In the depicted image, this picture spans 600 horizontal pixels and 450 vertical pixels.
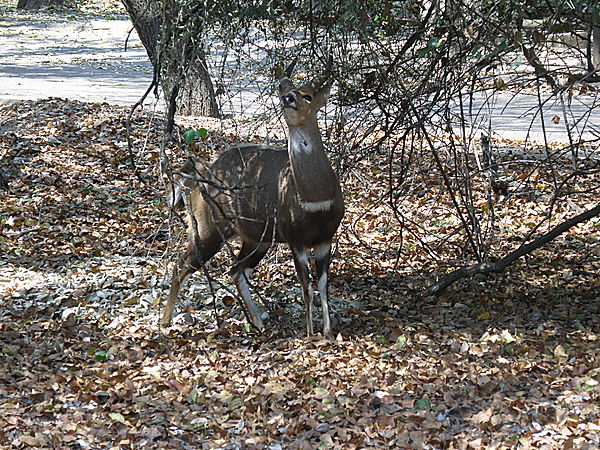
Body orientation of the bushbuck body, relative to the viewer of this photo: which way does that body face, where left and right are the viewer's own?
facing the viewer and to the right of the viewer

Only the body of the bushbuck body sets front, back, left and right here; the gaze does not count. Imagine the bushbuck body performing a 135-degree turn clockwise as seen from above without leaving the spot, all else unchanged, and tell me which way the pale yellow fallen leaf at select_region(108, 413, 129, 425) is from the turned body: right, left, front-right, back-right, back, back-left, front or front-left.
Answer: front-left
